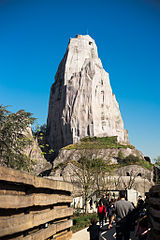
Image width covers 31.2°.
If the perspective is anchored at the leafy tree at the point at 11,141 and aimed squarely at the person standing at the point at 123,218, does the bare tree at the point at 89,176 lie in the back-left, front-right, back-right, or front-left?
back-left

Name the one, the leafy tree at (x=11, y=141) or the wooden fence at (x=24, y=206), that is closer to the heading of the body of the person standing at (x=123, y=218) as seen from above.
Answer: the leafy tree

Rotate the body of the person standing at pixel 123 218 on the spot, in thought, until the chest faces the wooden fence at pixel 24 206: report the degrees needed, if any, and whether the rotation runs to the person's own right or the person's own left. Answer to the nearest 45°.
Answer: approximately 135° to the person's own left

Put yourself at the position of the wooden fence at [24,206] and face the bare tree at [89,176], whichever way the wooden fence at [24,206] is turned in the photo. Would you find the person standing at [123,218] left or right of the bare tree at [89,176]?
right

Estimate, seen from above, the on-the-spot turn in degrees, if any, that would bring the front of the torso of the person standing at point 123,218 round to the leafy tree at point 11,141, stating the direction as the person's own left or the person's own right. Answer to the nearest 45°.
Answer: approximately 45° to the person's own left

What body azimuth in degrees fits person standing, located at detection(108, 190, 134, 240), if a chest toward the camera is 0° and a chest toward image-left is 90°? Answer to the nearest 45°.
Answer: approximately 180°

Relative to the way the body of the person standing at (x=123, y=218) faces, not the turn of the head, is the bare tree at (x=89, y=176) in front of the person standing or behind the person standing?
in front
